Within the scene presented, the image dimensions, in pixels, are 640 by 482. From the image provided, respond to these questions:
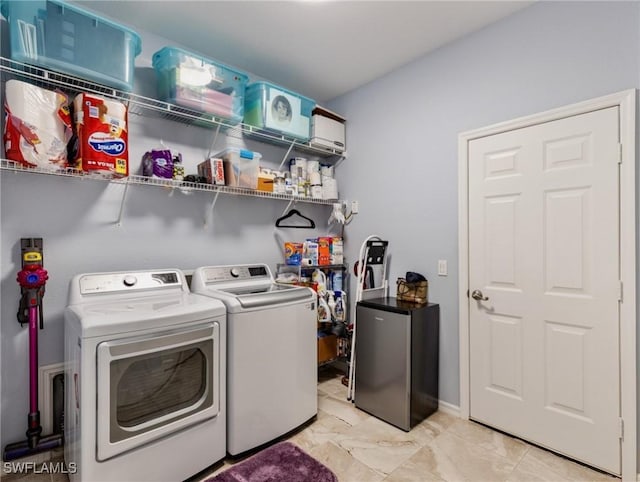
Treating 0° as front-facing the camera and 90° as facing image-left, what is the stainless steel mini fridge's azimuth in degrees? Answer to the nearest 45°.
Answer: approximately 45°

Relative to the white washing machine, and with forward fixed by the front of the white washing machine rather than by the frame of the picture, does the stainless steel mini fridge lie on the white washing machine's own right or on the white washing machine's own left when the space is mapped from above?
on the white washing machine's own left

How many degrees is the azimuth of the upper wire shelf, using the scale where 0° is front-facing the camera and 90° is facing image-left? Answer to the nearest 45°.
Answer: approximately 315°

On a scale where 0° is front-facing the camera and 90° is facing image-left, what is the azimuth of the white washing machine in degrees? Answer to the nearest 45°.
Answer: approximately 315°

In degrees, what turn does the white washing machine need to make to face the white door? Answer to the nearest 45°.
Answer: approximately 45° to its left
